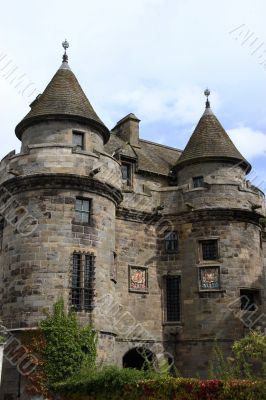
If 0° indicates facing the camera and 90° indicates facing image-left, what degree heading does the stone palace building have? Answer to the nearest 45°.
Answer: approximately 315°
